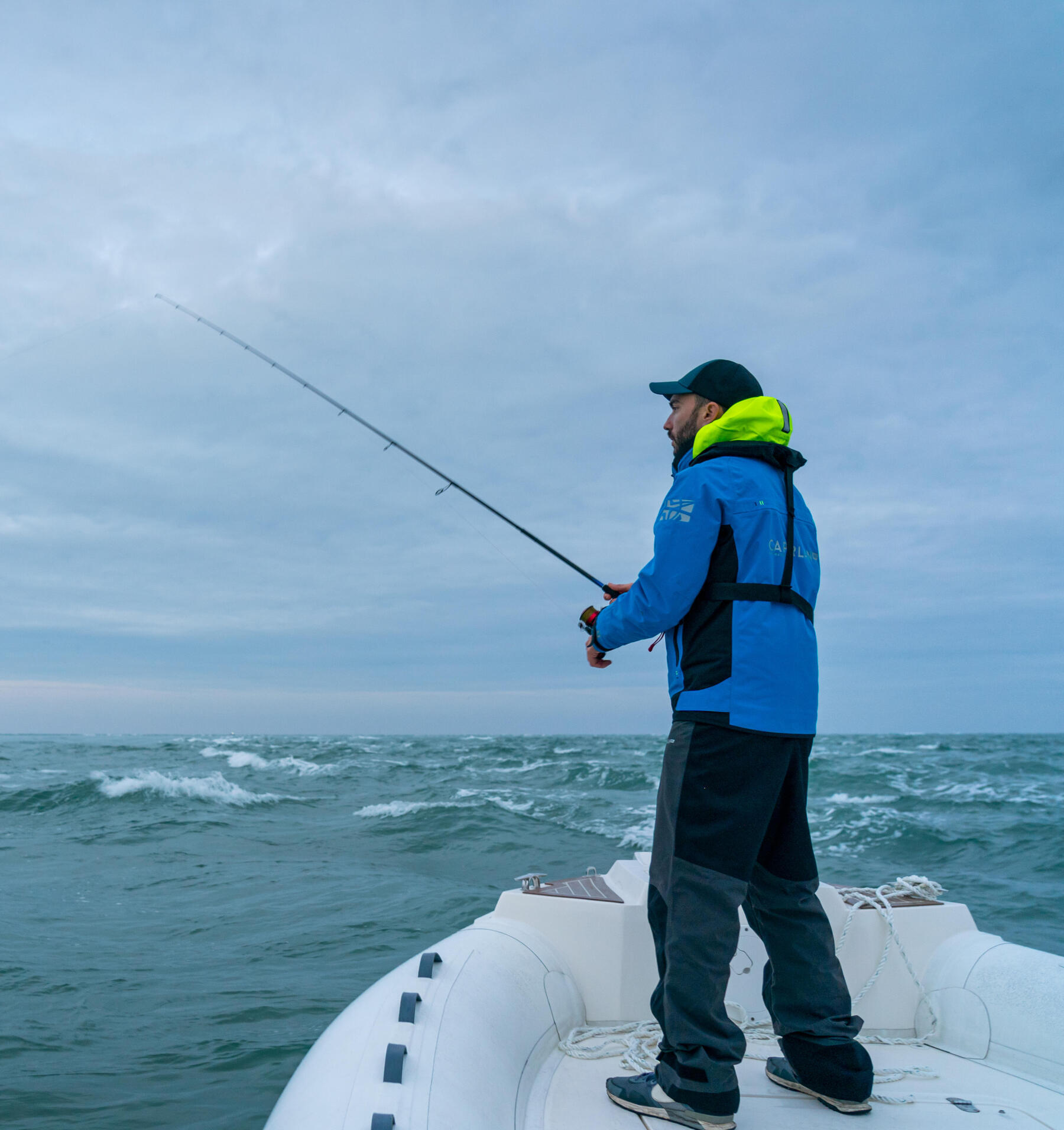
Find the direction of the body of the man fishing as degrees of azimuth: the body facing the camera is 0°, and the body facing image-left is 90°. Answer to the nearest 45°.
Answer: approximately 135°

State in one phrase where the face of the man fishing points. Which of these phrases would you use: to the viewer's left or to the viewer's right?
to the viewer's left

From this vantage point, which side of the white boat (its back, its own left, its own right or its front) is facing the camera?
back
